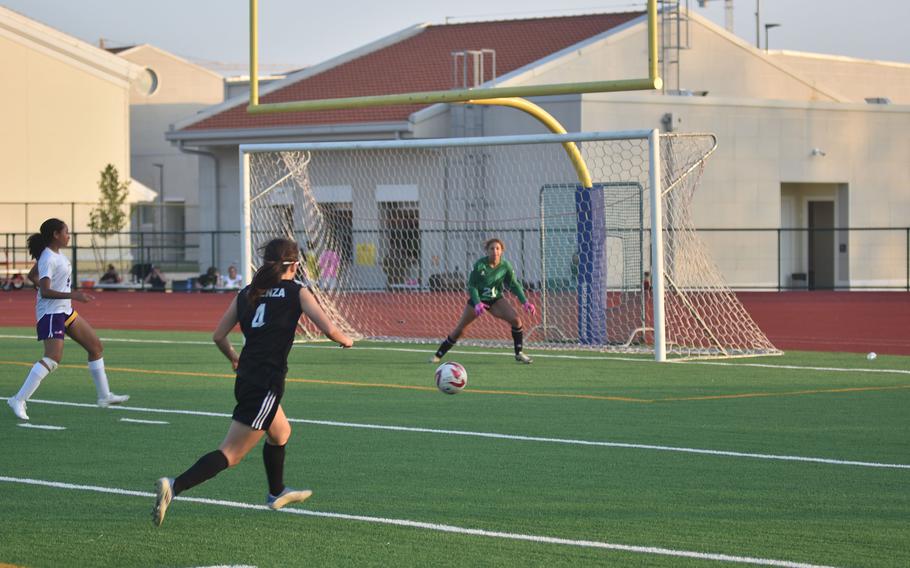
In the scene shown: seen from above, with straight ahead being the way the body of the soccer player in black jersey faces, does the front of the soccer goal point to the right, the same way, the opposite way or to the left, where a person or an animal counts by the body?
the opposite way

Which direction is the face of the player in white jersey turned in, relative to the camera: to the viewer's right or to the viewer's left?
to the viewer's right

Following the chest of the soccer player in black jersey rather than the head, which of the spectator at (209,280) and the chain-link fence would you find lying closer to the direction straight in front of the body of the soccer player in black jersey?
the chain-link fence

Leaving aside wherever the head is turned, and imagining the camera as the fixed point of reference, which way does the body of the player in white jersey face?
to the viewer's right

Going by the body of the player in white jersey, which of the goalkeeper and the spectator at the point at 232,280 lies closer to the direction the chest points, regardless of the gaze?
the goalkeeper

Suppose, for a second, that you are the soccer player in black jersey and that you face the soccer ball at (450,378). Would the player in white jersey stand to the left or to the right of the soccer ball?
left

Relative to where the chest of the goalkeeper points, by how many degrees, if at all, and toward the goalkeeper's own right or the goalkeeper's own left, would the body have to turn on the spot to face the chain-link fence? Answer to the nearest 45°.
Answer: approximately 135° to the goalkeeper's own left

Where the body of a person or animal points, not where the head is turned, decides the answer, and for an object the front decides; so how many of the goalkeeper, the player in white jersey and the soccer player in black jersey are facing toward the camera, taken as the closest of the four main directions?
1

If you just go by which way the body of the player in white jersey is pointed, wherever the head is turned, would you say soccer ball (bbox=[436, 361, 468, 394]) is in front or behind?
in front

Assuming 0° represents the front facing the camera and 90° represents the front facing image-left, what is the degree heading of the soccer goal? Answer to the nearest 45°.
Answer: approximately 45°

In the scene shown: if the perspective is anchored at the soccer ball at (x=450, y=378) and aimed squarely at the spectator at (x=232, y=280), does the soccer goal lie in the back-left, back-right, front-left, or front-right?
front-right

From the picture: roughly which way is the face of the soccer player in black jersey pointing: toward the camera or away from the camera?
away from the camera

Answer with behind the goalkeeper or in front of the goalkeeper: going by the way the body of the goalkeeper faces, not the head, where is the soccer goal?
behind

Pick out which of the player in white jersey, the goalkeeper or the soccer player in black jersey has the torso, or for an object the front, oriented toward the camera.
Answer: the goalkeeper

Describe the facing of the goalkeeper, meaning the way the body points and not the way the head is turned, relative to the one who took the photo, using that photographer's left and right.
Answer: facing the viewer

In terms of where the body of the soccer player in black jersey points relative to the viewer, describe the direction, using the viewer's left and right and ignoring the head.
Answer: facing away from the viewer and to the right of the viewer
